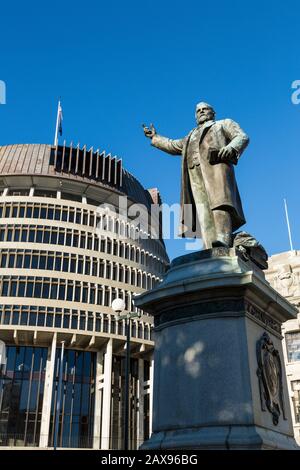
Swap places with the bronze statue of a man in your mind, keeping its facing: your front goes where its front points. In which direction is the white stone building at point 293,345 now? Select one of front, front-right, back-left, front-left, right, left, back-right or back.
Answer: back-right

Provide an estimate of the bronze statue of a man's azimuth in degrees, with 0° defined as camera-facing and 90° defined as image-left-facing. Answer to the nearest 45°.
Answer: approximately 45°
